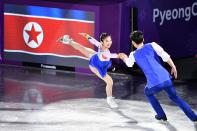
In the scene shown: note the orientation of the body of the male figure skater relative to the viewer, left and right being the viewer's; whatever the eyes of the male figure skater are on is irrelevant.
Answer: facing away from the viewer and to the left of the viewer
